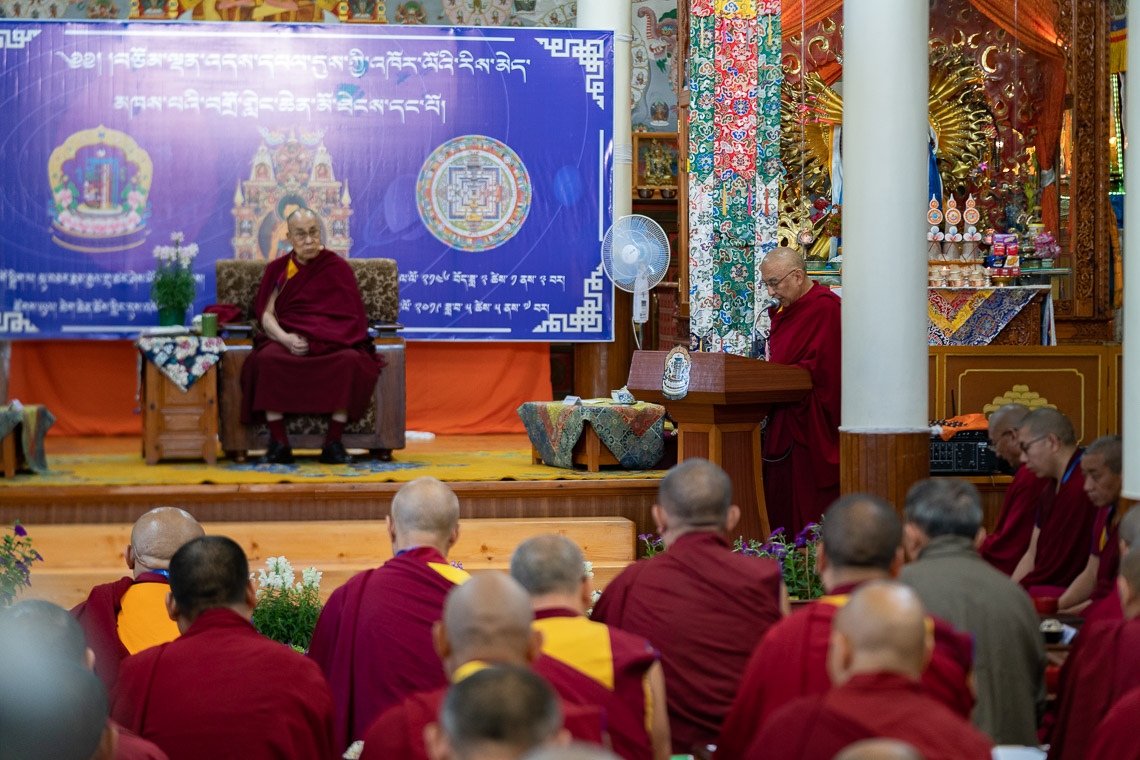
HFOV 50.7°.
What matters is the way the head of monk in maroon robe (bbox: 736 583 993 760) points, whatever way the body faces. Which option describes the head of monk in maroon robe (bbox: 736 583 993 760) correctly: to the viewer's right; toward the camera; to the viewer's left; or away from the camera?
away from the camera

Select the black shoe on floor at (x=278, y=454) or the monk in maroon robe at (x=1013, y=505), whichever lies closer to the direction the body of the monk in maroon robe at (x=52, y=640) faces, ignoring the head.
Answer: the black shoe on floor

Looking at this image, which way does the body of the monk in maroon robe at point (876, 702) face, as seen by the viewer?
away from the camera

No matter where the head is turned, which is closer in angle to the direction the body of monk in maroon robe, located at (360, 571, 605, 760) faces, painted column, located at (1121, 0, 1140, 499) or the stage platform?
the stage platform

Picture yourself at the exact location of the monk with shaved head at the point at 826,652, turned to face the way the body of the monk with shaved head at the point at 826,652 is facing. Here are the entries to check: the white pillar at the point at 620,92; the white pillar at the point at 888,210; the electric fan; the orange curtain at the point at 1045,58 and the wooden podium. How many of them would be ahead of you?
5

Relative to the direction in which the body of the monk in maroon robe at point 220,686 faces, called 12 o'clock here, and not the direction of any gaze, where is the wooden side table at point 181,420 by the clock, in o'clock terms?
The wooden side table is roughly at 12 o'clock from the monk in maroon robe.

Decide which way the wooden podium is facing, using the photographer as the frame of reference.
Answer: facing the viewer and to the left of the viewer

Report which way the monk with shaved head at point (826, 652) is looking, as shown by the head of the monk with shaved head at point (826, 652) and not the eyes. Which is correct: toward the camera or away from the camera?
away from the camera

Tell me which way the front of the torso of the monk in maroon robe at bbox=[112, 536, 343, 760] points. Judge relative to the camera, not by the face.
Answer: away from the camera

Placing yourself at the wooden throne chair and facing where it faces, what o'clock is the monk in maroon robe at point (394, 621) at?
The monk in maroon robe is roughly at 12 o'clock from the wooden throne chair.

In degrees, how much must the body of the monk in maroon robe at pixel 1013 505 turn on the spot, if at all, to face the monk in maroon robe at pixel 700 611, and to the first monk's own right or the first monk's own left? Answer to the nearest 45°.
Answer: approximately 90° to the first monk's own left

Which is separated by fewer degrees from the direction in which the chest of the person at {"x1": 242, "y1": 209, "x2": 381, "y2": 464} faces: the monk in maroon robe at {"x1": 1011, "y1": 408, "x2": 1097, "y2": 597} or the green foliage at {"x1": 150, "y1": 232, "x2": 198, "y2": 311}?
the monk in maroon robe

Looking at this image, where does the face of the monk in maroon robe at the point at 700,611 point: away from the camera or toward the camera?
away from the camera

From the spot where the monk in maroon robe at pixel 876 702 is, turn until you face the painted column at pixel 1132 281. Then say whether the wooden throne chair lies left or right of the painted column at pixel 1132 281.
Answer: left

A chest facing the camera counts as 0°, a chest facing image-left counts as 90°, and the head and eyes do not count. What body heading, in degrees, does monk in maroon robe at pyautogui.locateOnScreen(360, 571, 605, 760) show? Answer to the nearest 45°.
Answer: approximately 180°

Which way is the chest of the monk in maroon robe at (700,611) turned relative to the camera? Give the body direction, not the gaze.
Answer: away from the camera

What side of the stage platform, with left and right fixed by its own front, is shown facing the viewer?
front
